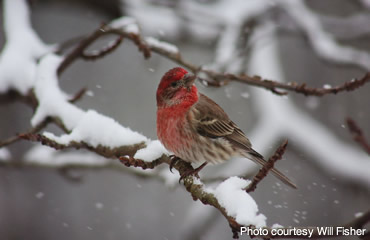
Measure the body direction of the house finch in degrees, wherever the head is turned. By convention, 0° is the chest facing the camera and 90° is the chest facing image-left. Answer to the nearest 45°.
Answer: approximately 45°
